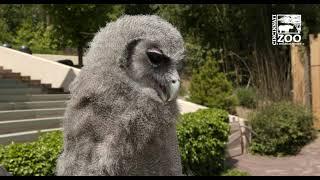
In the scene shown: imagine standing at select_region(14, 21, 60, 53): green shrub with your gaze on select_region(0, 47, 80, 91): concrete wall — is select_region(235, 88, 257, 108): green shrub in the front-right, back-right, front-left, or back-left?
front-left

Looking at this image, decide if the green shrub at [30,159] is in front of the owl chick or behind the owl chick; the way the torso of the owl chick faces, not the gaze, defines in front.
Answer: behind

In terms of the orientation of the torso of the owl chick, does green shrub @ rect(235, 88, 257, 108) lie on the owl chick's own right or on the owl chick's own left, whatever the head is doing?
on the owl chick's own left

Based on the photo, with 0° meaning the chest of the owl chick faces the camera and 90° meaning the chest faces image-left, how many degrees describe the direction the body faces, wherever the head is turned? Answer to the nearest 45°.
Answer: approximately 315°

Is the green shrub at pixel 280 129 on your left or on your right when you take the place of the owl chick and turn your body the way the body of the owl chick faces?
on your left

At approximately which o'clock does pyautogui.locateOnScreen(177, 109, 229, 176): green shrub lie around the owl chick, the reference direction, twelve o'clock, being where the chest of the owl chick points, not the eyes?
The green shrub is roughly at 8 o'clock from the owl chick.

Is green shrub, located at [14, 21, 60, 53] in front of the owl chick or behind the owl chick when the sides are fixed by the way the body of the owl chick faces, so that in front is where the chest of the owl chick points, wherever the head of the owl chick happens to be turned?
behind

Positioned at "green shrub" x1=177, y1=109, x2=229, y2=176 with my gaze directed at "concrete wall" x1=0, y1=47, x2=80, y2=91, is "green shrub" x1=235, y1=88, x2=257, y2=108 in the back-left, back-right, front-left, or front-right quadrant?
front-right

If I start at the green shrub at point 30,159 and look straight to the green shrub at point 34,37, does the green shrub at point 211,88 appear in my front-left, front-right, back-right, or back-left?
front-right
